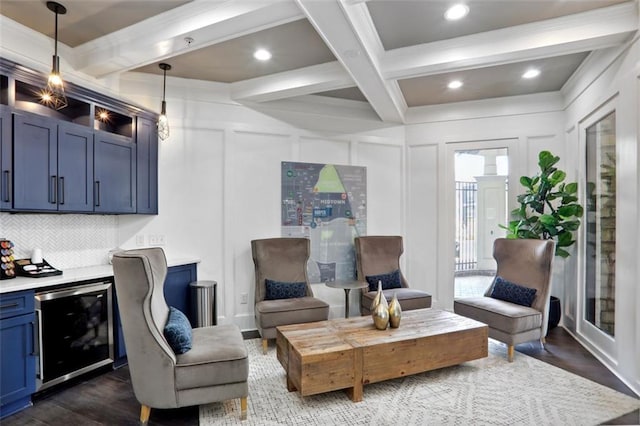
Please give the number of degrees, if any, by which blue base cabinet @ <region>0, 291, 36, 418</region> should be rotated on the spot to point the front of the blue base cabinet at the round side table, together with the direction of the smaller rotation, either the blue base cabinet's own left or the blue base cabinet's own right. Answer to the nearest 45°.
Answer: approximately 45° to the blue base cabinet's own left

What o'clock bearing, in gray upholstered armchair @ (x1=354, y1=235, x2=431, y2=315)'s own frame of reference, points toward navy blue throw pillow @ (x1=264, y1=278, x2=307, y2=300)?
The navy blue throw pillow is roughly at 3 o'clock from the gray upholstered armchair.

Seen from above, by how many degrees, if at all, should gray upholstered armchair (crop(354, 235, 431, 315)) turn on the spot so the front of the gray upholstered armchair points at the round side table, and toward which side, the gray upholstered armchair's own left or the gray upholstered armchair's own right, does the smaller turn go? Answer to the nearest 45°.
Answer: approximately 90° to the gray upholstered armchair's own right

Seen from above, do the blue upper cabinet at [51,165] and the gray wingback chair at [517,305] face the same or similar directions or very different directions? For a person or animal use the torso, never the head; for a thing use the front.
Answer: very different directions

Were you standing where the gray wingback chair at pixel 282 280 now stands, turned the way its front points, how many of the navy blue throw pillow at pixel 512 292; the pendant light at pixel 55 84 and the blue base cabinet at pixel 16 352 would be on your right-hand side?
2

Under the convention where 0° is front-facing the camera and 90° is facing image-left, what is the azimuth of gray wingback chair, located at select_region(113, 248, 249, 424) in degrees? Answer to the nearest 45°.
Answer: approximately 270°

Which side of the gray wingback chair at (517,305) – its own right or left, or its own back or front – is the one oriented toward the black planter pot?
back

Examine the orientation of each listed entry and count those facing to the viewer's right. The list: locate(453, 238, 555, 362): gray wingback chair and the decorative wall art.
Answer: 0

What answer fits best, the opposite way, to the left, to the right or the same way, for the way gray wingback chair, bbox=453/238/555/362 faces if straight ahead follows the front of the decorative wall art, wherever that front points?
to the right

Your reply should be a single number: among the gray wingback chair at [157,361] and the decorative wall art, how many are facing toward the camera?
1
